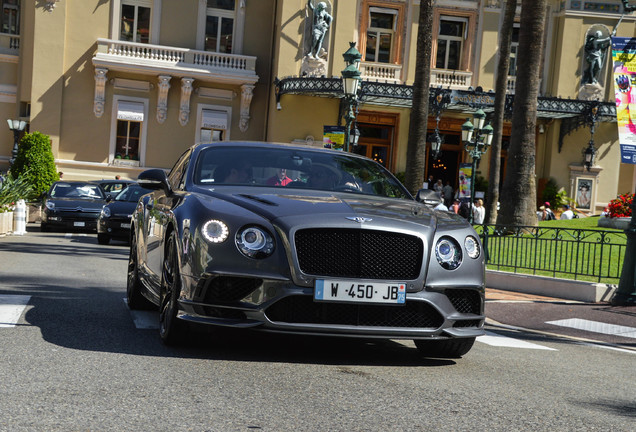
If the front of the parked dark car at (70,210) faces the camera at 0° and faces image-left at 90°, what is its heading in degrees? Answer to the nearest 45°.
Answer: approximately 0°

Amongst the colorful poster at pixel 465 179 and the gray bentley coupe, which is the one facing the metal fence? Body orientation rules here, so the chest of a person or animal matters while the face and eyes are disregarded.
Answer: the colorful poster

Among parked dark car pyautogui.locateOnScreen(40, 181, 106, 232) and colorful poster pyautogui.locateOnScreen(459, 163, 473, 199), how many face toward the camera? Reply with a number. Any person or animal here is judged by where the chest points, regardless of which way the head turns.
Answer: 2

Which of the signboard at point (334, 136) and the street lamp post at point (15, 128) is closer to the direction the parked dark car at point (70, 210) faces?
the signboard

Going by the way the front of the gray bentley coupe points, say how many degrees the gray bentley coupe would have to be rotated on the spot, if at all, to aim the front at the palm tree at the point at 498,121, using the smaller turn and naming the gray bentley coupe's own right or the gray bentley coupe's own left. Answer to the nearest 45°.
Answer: approximately 135° to the gray bentley coupe's own left
